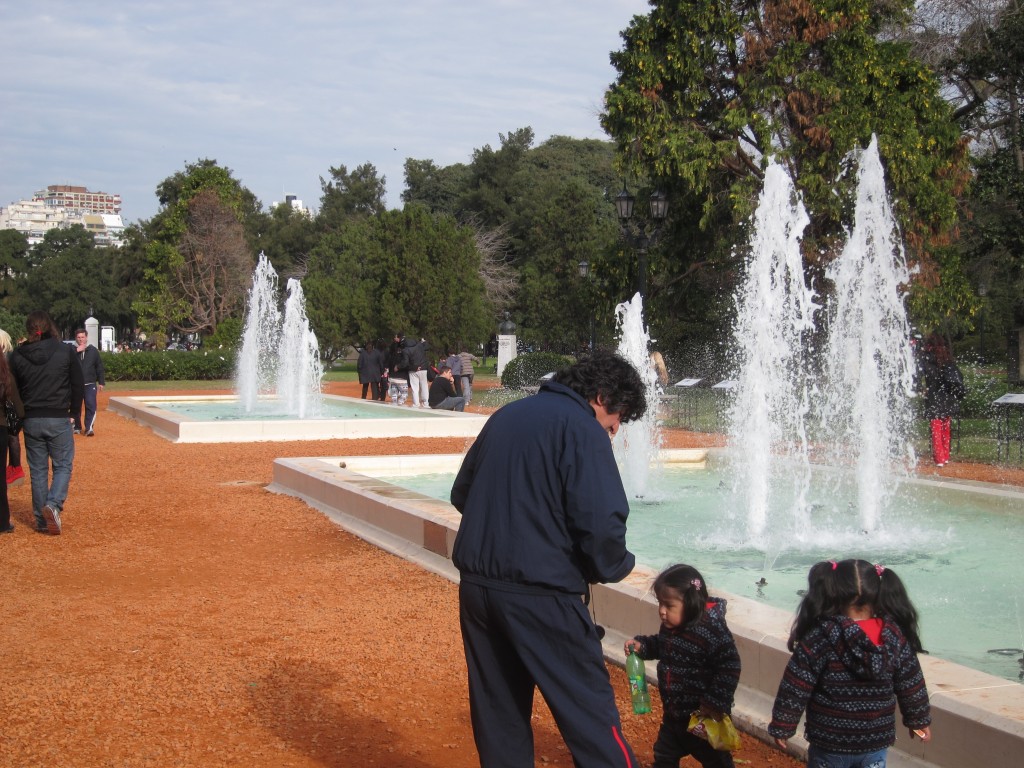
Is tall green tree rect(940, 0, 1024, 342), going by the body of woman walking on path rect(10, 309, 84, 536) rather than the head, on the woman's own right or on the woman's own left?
on the woman's own right

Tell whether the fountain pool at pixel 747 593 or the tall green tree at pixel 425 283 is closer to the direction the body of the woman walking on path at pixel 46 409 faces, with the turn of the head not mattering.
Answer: the tall green tree

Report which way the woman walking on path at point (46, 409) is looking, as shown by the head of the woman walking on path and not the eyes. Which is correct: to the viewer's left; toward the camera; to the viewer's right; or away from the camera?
away from the camera

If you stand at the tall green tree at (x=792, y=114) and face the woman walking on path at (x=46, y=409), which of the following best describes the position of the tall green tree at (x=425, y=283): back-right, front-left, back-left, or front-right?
back-right

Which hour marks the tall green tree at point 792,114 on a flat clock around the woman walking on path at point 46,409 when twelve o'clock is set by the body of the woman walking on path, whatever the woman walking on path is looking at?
The tall green tree is roughly at 2 o'clock from the woman walking on path.

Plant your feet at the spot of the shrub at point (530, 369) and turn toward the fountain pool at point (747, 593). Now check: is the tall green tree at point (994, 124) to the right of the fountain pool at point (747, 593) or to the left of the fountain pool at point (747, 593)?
left

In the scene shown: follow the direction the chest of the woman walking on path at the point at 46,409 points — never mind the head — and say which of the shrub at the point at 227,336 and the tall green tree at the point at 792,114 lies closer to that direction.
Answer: the shrub

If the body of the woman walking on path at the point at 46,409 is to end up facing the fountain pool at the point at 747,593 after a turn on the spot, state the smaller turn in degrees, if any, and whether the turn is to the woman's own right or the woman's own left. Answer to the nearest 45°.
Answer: approximately 135° to the woman's own right

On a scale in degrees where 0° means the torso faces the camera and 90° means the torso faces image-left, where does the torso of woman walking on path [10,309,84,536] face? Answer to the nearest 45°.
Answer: approximately 180°

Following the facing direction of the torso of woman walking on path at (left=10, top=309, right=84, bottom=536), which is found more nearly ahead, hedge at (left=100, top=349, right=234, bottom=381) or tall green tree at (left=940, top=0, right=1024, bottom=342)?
the hedge

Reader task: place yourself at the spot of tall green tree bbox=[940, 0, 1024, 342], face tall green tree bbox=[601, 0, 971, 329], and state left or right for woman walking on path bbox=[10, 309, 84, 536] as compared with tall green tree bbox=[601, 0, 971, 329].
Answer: left
